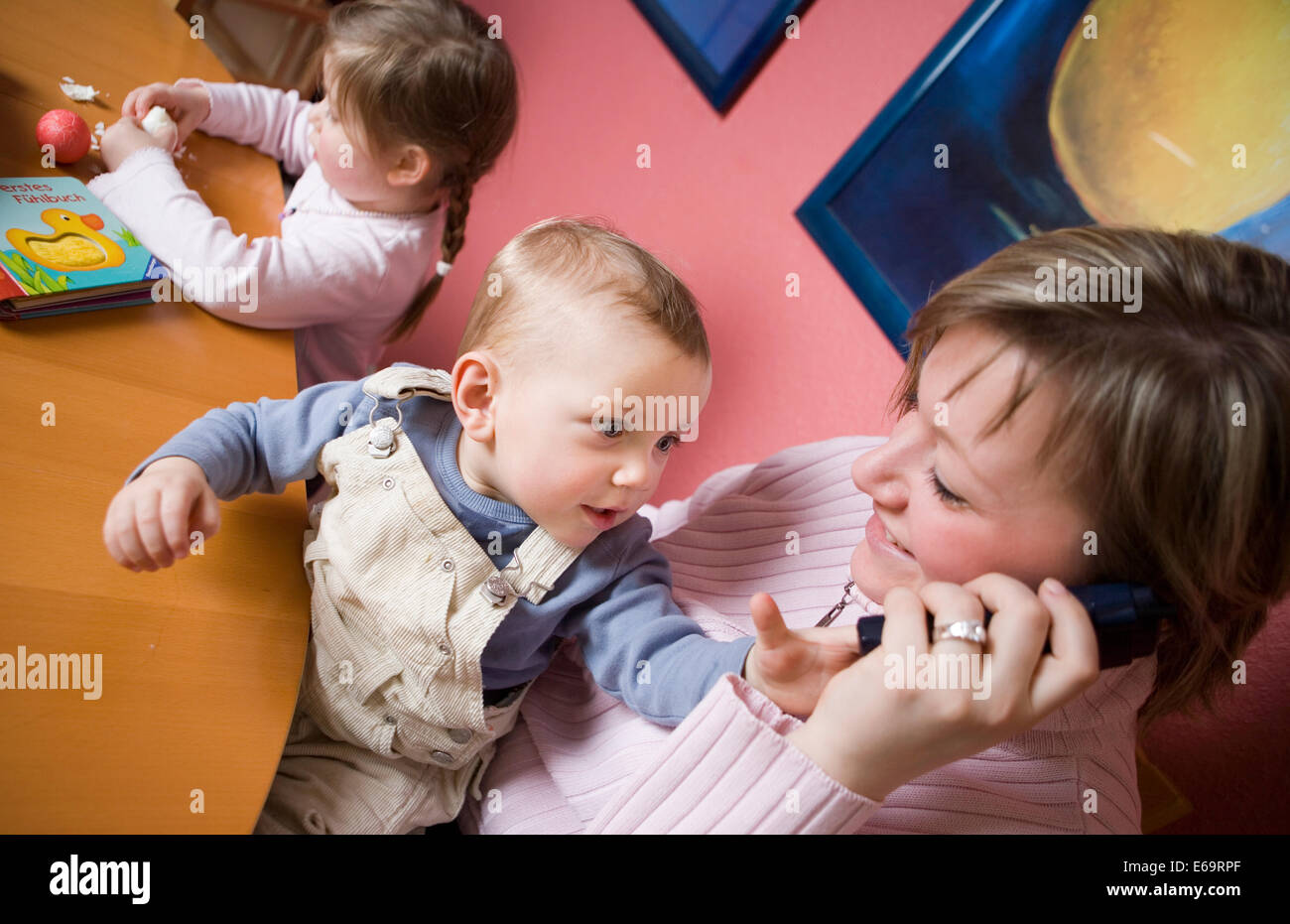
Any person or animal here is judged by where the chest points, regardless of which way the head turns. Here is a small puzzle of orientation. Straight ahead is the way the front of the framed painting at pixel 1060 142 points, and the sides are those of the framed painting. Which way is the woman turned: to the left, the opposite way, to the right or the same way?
to the right

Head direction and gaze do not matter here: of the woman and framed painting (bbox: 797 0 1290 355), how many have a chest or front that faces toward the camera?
1

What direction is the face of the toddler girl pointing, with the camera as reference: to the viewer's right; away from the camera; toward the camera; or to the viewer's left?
to the viewer's left

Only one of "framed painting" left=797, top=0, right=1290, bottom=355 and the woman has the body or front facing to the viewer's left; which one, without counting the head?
the woman

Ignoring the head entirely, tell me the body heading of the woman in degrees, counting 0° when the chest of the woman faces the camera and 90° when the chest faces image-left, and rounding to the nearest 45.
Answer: approximately 90°

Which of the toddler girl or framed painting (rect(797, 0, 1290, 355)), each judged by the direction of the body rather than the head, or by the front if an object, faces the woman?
the framed painting

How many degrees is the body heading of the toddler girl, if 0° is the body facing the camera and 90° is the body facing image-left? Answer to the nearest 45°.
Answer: approximately 90°
